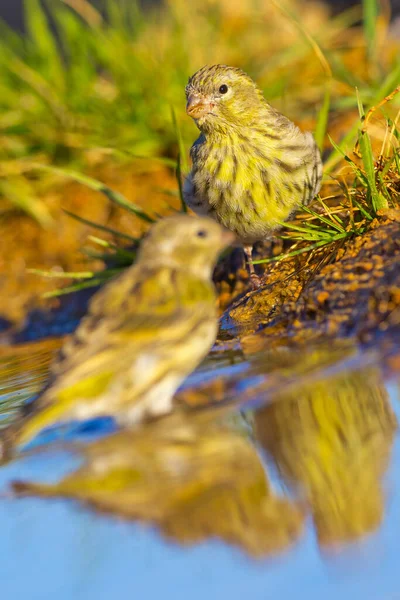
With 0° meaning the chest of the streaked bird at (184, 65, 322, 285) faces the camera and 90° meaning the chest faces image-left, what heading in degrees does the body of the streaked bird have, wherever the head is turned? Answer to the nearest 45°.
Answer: approximately 45°

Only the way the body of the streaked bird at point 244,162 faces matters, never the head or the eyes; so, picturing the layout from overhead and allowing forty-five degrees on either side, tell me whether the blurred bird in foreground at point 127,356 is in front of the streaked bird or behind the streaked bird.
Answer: in front

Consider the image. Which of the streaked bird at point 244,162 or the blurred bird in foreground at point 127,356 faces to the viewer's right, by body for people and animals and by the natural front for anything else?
the blurred bird in foreground

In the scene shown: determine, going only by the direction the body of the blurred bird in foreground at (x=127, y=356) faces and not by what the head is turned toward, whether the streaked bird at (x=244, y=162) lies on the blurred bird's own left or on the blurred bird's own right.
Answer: on the blurred bird's own left

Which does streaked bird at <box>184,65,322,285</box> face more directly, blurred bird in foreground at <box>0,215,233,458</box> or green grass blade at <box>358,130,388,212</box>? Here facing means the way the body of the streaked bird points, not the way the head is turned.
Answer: the blurred bird in foreground

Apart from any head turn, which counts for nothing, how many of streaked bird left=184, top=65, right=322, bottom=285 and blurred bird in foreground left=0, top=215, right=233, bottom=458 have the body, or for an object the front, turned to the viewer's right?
1

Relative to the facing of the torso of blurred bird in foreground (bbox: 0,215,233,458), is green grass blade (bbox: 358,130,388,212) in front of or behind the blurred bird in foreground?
in front

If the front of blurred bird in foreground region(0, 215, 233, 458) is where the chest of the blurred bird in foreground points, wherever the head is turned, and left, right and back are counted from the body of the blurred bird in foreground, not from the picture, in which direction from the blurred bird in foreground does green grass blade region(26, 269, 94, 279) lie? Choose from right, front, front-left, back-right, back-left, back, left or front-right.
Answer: left

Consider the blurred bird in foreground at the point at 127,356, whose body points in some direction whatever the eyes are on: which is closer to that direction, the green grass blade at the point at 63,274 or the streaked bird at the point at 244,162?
the streaked bird

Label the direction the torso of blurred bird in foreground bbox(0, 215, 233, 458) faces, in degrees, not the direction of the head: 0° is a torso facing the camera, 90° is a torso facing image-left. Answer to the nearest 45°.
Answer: approximately 270°
